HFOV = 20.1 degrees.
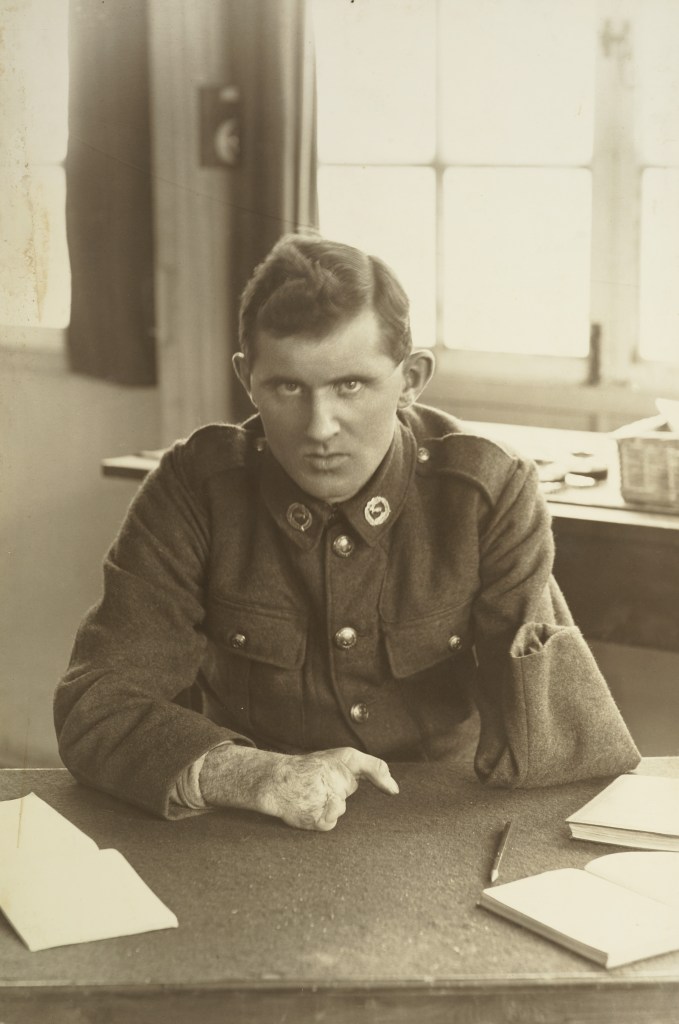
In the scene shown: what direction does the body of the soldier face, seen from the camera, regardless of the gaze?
toward the camera

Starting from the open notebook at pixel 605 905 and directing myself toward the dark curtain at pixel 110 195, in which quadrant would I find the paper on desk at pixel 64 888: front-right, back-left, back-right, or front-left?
front-left
